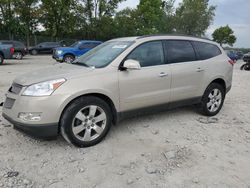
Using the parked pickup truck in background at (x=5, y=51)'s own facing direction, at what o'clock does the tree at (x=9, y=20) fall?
The tree is roughly at 3 o'clock from the parked pickup truck in background.

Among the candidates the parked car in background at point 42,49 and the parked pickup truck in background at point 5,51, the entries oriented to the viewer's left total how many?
2

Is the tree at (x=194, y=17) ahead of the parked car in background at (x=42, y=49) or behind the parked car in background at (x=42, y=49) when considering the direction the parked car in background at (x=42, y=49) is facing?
behind

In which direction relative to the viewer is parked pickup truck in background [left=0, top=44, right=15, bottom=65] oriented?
to the viewer's left

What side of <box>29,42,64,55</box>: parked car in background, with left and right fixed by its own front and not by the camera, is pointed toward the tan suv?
left

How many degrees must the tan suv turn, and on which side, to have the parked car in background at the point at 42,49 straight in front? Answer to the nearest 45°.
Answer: approximately 135° to its right

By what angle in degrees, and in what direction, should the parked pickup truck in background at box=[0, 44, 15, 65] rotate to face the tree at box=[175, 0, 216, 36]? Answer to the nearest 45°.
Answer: approximately 135° to its right

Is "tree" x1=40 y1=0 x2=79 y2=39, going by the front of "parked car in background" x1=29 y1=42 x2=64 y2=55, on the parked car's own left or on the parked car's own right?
on the parked car's own right

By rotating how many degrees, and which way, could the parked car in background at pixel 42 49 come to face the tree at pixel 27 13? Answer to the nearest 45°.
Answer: approximately 90° to its right

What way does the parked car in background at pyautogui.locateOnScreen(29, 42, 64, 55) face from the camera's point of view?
to the viewer's left

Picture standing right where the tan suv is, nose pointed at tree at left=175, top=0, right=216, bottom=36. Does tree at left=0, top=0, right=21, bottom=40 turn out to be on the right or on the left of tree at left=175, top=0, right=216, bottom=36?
left

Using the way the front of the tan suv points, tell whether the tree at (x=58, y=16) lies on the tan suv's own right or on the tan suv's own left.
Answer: on the tan suv's own right
